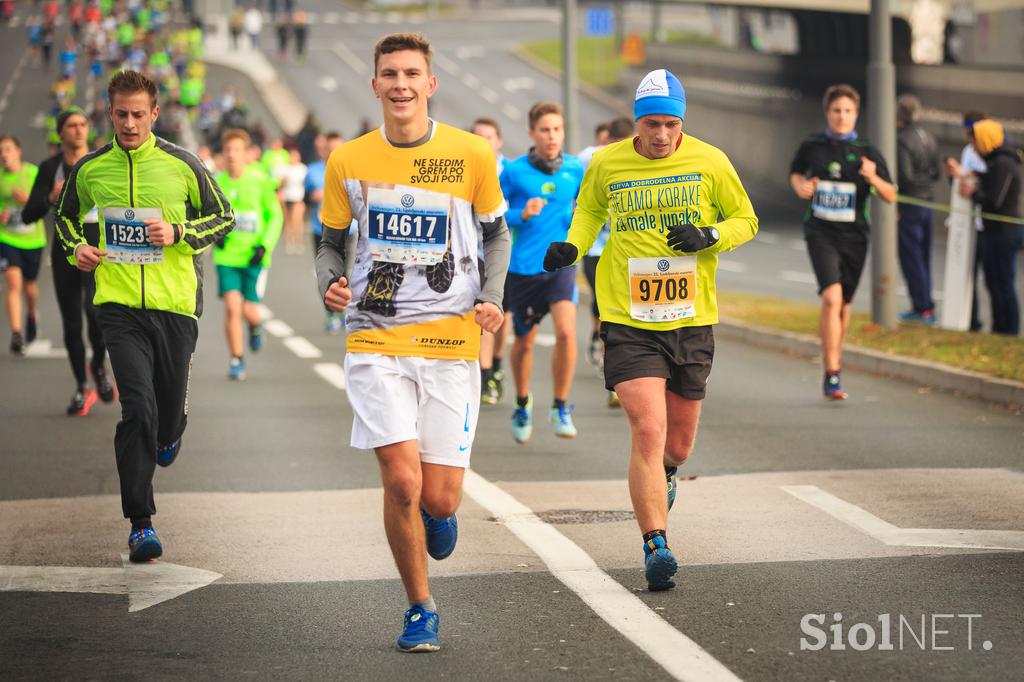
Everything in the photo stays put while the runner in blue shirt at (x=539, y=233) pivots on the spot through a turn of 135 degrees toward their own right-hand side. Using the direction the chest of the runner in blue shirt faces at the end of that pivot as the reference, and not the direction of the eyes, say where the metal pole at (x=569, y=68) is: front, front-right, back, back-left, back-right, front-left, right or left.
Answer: front-right

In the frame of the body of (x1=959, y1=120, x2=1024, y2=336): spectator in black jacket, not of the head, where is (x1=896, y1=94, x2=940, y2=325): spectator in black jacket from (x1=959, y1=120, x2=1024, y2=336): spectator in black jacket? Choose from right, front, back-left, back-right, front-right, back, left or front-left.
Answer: front-right

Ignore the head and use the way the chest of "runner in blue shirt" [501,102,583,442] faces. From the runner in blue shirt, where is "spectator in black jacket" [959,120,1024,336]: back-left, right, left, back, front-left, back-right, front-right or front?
back-left

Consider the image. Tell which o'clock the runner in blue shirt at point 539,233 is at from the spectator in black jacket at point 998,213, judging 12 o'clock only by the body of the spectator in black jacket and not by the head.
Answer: The runner in blue shirt is roughly at 10 o'clock from the spectator in black jacket.

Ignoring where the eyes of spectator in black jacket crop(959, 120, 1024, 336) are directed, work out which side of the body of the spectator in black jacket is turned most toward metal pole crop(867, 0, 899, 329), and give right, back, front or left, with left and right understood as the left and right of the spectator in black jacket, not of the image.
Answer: front

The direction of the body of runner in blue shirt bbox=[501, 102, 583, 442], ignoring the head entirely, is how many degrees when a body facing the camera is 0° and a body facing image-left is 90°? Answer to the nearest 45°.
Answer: approximately 0°

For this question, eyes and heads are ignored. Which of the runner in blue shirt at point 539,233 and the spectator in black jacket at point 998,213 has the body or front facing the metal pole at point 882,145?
the spectator in black jacket

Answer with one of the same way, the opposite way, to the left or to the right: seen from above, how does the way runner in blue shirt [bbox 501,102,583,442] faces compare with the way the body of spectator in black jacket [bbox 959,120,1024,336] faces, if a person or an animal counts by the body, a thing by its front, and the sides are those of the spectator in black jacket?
to the left

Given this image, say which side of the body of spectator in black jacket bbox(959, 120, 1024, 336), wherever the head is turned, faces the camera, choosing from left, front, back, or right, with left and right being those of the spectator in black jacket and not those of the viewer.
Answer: left

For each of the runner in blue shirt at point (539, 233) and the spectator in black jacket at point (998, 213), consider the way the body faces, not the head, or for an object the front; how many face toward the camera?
1
